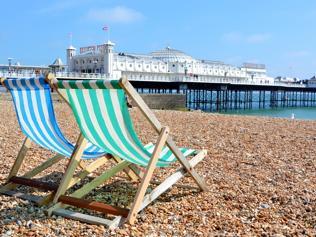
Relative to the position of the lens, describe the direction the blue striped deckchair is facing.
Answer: facing away from the viewer and to the right of the viewer

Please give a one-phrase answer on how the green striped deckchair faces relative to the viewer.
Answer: facing away from the viewer and to the right of the viewer

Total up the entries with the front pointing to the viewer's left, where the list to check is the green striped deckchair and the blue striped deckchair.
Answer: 0

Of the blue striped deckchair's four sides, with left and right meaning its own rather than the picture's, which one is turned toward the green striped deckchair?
right

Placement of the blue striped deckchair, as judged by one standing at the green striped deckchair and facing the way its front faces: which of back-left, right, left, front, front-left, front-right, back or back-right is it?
left
